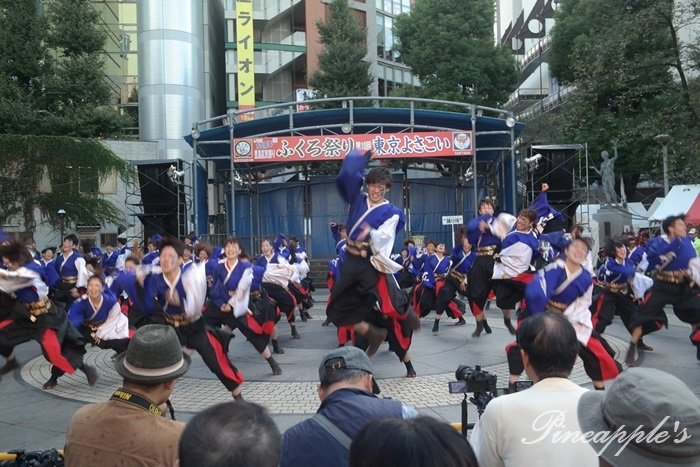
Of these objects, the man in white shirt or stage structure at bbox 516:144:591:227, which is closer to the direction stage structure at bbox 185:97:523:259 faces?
the man in white shirt

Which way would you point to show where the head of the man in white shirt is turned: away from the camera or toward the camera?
away from the camera

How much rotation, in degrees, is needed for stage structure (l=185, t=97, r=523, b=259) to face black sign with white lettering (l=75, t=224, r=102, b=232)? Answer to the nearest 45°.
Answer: approximately 135° to its right

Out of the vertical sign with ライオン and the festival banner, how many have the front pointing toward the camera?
2

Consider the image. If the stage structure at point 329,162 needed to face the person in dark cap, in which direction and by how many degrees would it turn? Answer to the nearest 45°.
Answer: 0° — it already faces them

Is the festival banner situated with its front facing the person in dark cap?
yes

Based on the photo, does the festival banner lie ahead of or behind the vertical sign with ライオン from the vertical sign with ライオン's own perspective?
ahead

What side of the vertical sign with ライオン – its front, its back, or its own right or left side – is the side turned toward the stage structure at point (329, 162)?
front

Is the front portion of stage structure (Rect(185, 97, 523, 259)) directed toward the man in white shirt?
yes

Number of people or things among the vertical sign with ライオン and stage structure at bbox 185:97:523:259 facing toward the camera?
2

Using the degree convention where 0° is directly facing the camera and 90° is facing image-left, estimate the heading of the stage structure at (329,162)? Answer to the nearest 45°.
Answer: approximately 0°

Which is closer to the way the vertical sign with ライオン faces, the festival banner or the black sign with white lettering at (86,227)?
the festival banner
